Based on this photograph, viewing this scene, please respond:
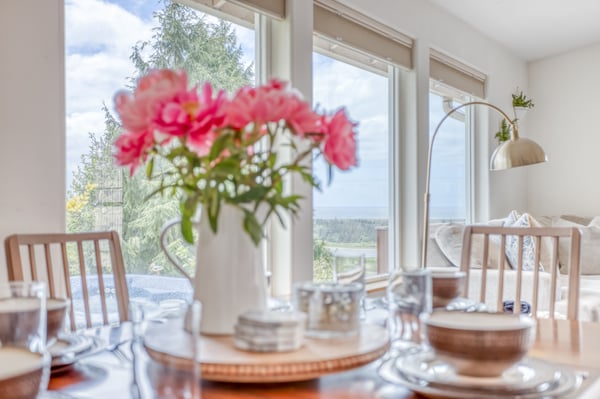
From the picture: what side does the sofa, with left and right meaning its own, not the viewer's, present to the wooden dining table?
front

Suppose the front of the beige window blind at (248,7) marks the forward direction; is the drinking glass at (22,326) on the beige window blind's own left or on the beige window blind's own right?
on the beige window blind's own right

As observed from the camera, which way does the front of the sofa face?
facing the viewer

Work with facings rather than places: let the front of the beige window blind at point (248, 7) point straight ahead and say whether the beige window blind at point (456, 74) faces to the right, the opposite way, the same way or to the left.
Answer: the same way

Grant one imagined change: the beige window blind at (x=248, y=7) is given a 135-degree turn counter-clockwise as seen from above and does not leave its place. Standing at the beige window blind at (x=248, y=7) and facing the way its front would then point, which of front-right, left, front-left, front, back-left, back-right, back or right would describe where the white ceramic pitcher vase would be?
back

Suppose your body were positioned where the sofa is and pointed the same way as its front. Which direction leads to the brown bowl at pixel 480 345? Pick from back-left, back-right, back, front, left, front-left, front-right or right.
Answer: front

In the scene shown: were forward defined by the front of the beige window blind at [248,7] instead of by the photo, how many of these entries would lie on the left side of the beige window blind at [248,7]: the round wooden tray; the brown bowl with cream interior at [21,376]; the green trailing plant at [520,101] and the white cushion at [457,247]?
2

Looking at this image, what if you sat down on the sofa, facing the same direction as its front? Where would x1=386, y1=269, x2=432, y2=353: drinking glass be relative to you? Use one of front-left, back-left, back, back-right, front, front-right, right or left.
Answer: front

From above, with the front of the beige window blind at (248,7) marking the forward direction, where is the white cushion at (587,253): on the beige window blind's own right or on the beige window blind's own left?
on the beige window blind's own left

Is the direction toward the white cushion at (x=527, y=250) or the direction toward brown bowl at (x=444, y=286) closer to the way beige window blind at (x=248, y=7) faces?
the brown bowl

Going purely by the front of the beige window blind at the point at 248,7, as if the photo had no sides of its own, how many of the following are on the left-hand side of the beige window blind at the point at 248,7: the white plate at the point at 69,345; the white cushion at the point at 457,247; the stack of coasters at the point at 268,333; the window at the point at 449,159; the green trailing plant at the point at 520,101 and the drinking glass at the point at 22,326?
3

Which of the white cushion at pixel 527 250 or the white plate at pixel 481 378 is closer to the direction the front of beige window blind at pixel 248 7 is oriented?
the white plate

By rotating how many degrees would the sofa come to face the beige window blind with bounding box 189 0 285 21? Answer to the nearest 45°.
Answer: approximately 45° to its right

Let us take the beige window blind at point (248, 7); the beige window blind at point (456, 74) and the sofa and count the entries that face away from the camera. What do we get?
0

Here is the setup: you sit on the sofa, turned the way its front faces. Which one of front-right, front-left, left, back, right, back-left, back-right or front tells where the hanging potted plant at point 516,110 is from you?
back

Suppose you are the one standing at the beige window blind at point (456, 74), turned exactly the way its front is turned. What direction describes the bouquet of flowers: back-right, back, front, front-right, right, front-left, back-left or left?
front-right

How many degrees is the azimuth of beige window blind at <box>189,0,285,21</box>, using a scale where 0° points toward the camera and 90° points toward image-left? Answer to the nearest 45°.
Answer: approximately 315°
